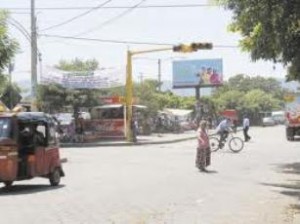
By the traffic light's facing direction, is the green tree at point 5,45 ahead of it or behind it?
ahead

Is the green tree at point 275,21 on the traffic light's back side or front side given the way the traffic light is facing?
on the front side

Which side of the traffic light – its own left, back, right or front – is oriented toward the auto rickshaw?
front

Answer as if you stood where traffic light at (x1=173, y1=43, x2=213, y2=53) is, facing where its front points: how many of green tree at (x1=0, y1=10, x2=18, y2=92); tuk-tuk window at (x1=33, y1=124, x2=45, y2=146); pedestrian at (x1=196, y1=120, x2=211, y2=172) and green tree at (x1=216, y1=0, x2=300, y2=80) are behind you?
0

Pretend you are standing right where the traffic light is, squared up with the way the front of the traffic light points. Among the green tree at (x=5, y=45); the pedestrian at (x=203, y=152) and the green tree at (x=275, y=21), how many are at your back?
0

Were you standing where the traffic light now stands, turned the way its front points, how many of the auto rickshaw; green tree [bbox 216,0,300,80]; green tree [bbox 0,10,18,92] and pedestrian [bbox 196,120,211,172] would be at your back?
0

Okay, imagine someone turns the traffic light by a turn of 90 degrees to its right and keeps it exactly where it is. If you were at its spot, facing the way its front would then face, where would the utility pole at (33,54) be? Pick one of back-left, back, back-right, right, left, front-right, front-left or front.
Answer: front

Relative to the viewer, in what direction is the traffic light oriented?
toward the camera

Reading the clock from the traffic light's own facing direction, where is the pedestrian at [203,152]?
The pedestrian is roughly at 12 o'clock from the traffic light.
